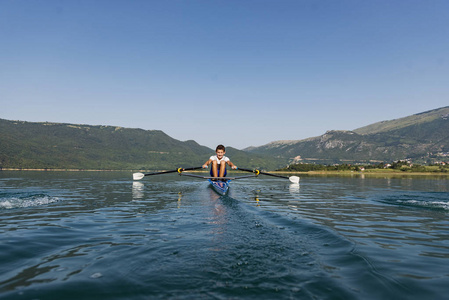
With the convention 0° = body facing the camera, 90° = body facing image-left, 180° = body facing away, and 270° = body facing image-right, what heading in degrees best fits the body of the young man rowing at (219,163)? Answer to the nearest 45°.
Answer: approximately 0°
